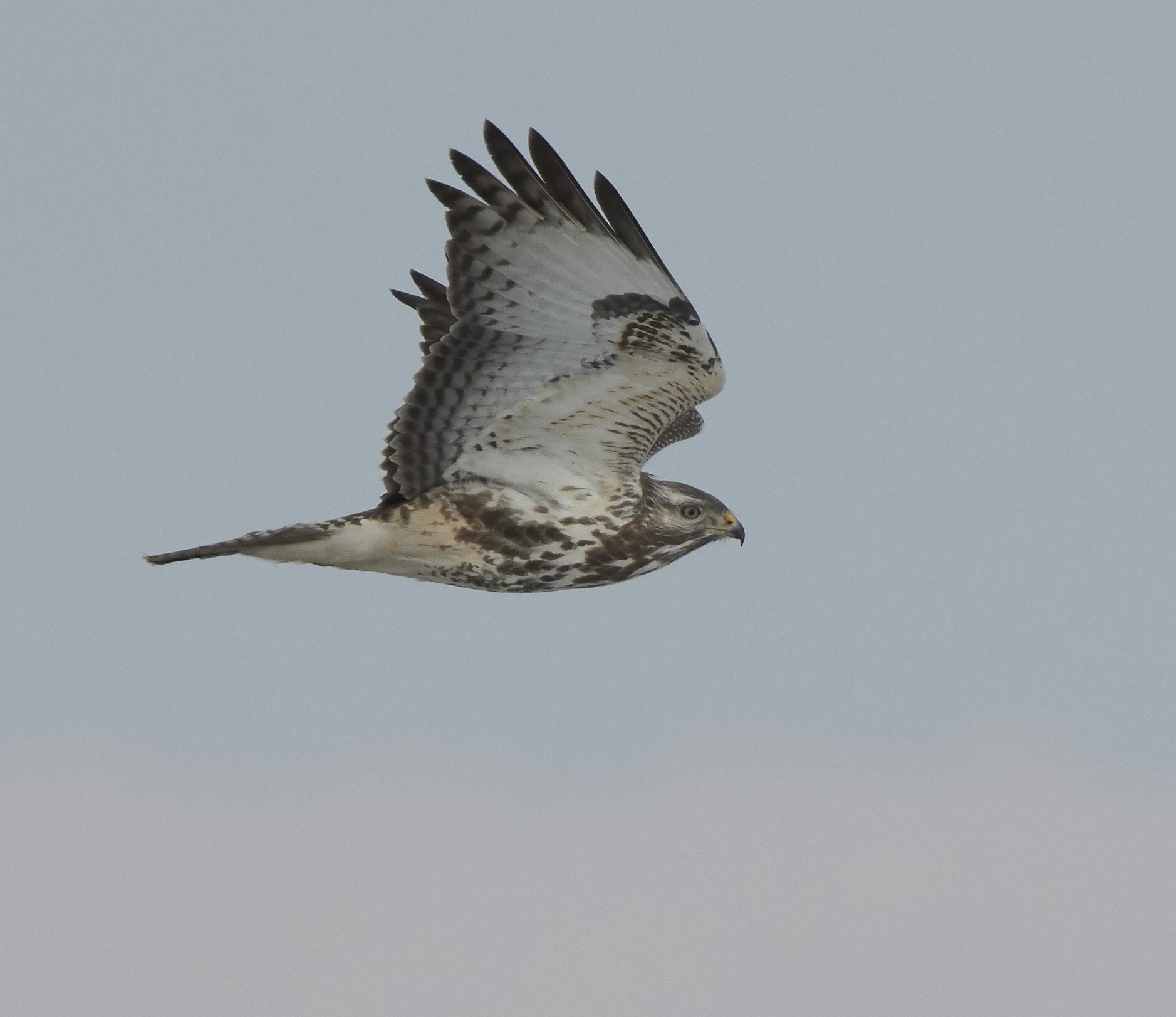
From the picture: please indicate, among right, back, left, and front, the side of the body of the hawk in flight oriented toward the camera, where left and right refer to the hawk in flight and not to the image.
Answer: right
